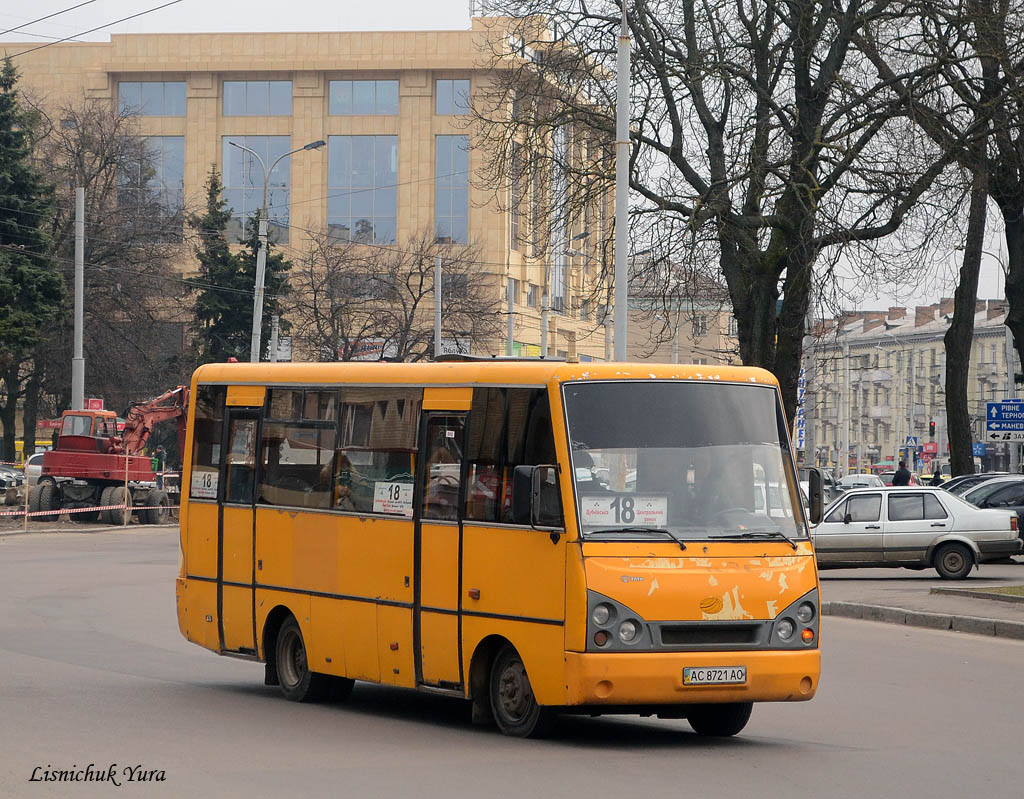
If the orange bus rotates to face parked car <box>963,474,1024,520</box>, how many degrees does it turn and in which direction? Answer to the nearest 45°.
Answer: approximately 90° to its left

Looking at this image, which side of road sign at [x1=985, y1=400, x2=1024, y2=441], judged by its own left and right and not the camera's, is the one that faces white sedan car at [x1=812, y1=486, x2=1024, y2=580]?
front

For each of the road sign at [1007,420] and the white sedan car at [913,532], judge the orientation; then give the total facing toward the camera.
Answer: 1

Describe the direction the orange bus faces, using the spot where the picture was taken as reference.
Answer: facing the viewer and to the right of the viewer

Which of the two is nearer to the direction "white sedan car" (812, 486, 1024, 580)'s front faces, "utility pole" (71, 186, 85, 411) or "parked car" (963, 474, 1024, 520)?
the utility pole

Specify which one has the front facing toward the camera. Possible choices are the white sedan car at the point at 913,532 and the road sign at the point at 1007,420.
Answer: the road sign

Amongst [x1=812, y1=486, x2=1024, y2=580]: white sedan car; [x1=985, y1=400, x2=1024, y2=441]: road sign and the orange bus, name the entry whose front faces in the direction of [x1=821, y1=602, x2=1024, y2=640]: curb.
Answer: the road sign

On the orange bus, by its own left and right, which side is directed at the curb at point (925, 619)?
left

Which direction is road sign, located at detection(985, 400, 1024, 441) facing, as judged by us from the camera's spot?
facing the viewer
